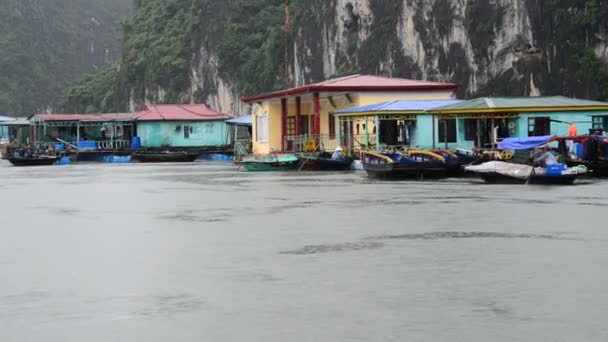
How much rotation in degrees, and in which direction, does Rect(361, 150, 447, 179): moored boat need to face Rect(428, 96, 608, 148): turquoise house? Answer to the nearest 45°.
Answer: approximately 135° to its right

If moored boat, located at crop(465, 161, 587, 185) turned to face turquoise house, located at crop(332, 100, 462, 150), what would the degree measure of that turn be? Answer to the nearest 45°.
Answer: approximately 45° to its right

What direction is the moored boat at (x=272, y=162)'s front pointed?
to the viewer's left

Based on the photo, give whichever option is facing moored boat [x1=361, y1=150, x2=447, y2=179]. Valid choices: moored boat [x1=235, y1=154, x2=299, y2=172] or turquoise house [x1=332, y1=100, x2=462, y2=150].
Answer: the turquoise house

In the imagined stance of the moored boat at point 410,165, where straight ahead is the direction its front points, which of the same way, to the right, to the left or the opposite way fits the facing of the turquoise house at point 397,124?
to the left

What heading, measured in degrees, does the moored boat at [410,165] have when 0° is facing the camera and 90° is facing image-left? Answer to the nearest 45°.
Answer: approximately 90°

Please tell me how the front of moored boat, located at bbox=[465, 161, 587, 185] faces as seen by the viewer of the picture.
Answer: facing to the left of the viewer

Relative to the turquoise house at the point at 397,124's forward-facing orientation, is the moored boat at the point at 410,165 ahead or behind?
ahead

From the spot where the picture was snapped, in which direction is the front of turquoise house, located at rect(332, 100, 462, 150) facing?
facing the viewer

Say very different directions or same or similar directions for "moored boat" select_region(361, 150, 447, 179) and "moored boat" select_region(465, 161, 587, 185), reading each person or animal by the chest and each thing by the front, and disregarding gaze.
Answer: same or similar directions

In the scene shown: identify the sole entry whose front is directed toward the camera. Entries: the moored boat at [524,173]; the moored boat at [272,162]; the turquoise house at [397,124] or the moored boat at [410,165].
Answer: the turquoise house

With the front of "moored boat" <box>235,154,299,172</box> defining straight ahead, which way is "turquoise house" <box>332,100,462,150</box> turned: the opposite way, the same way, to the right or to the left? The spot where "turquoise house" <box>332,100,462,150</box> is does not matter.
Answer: to the left

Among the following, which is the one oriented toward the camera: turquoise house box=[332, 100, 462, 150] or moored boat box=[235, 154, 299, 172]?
the turquoise house
